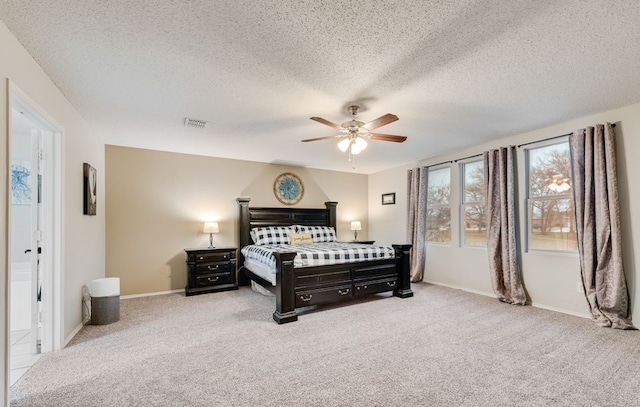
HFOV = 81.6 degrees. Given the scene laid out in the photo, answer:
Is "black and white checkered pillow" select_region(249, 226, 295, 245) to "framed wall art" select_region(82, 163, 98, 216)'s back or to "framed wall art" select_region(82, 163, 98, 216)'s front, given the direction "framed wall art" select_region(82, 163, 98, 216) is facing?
to the front

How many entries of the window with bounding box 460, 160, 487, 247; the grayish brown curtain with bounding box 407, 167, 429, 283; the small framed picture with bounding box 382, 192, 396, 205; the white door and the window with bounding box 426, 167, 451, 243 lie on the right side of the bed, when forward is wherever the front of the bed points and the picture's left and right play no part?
1

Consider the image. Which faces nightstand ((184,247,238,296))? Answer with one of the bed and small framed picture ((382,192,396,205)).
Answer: the small framed picture

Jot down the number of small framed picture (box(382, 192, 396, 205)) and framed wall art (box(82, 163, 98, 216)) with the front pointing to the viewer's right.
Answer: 1

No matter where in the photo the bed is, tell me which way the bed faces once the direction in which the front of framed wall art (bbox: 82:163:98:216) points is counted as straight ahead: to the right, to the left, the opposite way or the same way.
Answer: to the right

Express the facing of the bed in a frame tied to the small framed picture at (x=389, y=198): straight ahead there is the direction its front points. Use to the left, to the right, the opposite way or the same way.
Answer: to the left

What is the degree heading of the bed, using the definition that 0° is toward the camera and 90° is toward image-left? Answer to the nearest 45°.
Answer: approximately 315°

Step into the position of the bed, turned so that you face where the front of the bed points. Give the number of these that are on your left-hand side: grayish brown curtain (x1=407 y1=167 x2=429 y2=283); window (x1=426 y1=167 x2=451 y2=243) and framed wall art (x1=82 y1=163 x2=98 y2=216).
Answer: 2

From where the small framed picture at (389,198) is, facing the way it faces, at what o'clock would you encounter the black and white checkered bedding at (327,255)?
The black and white checkered bedding is roughly at 11 o'clock from the small framed picture.

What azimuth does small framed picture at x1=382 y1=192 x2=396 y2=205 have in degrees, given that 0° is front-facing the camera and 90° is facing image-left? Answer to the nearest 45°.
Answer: approximately 45°

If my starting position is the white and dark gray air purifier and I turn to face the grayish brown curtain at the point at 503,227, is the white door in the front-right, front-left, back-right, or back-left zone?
back-right

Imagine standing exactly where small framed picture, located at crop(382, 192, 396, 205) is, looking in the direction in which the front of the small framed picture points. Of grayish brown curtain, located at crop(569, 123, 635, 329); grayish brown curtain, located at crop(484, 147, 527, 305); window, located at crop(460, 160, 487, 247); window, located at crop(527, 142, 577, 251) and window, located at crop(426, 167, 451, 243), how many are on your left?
5

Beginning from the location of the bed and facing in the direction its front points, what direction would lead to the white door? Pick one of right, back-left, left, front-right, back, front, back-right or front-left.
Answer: right

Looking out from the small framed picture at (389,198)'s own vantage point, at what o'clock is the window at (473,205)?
The window is roughly at 9 o'clock from the small framed picture.

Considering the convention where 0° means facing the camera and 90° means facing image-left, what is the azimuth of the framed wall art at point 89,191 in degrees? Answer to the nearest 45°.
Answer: approximately 270°

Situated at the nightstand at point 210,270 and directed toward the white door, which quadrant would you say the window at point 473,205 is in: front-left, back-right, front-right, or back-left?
back-left
